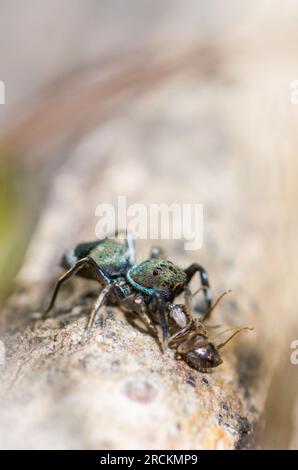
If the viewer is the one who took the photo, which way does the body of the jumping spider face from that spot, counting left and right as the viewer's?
facing the viewer and to the right of the viewer
